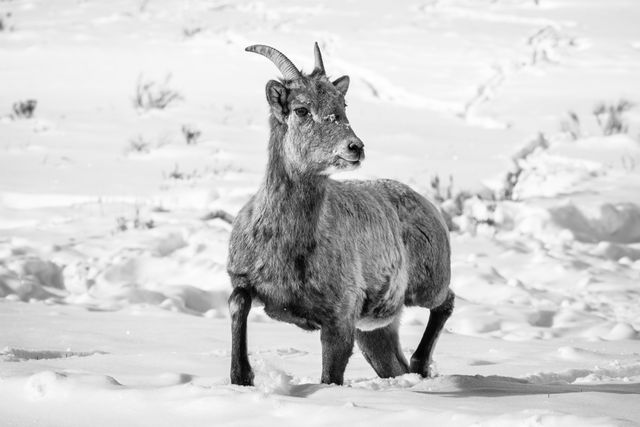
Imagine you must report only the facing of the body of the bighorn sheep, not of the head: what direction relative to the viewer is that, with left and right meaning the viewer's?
facing the viewer and to the left of the viewer

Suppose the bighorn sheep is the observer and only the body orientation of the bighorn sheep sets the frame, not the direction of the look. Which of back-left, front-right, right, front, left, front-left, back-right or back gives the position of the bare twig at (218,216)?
back-right
